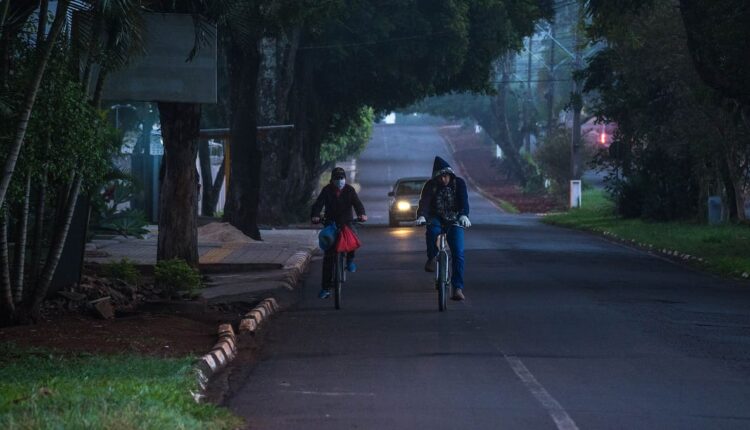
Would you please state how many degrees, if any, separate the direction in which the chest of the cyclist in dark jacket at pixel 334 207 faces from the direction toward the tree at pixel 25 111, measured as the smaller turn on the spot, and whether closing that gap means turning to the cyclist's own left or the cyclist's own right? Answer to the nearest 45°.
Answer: approximately 45° to the cyclist's own right

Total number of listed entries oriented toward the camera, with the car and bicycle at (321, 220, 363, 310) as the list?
2

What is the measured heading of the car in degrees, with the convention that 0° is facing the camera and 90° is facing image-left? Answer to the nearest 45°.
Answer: approximately 0°

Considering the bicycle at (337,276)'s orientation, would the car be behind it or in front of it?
behind

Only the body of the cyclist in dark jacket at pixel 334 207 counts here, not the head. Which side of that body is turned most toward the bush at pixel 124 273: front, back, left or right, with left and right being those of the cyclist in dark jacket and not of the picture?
right

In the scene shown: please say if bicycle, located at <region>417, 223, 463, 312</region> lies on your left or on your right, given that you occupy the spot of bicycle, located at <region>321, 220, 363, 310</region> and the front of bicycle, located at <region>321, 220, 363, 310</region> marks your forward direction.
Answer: on your left
